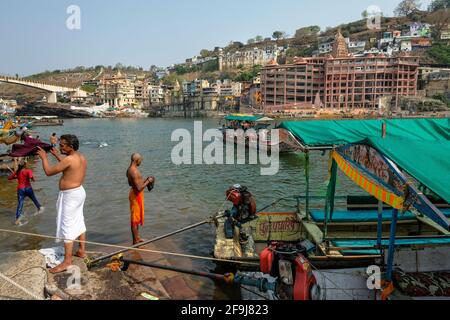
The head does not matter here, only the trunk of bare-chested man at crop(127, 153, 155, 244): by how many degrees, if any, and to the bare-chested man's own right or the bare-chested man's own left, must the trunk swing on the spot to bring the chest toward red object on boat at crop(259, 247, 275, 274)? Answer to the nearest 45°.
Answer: approximately 45° to the bare-chested man's own right

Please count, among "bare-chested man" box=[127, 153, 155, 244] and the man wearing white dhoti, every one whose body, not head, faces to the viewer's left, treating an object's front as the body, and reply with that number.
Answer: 1

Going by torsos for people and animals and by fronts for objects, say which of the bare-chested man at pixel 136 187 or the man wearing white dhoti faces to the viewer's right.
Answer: the bare-chested man

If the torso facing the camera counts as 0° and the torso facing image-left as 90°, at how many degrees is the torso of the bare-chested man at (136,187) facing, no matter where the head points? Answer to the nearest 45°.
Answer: approximately 270°

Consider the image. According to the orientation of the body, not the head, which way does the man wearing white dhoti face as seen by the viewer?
to the viewer's left

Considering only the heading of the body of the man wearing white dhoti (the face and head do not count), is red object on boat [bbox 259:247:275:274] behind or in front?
behind

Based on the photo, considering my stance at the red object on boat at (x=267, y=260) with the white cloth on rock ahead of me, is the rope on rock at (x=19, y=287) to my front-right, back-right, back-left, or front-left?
front-left

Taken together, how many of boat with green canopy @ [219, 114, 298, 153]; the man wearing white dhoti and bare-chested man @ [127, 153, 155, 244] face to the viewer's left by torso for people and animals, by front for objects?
1

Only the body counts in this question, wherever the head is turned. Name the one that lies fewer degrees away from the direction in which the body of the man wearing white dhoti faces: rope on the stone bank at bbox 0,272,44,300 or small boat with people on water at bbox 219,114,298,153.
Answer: the rope on the stone bank
